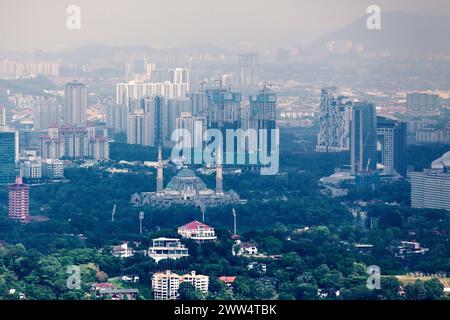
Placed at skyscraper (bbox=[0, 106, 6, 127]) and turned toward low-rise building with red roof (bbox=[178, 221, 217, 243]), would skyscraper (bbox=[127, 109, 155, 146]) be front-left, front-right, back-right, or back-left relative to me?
front-left

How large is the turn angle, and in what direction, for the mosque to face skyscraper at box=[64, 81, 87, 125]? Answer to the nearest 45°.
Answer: approximately 135° to its right

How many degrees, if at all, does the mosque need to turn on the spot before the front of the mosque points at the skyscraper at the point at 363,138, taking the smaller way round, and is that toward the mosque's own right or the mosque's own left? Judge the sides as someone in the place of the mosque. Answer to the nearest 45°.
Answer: approximately 135° to the mosque's own left

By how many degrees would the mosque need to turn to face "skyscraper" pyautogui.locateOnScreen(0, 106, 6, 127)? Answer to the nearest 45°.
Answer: approximately 135° to its right

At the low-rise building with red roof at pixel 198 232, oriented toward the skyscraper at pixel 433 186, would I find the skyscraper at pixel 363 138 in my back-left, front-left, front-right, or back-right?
front-left

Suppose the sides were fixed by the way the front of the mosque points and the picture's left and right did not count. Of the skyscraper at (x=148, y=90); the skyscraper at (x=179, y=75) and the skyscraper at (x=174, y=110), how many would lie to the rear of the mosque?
3

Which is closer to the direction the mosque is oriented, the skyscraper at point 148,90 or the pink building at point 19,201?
the pink building

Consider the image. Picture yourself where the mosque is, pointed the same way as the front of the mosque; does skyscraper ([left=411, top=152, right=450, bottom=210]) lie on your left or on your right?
on your left

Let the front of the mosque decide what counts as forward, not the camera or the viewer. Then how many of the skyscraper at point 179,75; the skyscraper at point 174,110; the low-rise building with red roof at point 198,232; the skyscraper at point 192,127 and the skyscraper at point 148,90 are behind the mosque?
4

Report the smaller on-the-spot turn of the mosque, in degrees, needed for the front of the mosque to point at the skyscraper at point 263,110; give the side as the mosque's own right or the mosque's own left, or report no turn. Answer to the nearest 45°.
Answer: approximately 135° to the mosque's own left

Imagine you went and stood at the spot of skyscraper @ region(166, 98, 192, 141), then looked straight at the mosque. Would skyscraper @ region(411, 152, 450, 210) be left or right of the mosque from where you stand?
left

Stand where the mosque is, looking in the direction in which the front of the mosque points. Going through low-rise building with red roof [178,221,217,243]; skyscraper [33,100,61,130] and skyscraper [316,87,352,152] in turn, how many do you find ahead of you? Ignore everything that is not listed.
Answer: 1

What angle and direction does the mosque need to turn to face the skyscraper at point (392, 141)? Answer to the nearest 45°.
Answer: approximately 90° to its left

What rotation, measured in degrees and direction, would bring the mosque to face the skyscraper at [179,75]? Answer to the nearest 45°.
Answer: approximately 180°

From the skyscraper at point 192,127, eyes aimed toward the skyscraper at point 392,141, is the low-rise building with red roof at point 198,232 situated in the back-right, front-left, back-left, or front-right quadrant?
front-right

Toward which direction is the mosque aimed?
toward the camera
